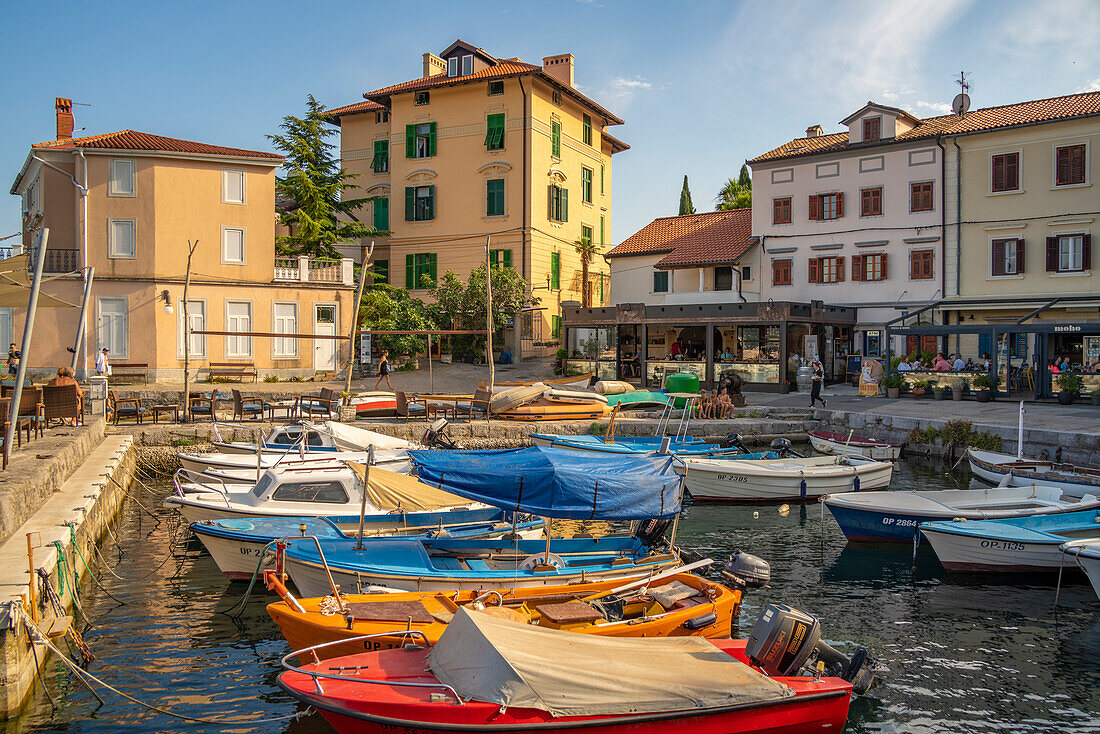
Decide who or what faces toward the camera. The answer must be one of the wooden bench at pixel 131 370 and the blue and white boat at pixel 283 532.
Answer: the wooden bench

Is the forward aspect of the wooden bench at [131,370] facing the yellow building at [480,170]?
no

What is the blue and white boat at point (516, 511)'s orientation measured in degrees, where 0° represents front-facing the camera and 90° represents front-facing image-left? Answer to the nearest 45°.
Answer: approximately 90°

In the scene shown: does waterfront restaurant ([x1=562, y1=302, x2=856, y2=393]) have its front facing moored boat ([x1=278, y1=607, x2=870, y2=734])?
yes

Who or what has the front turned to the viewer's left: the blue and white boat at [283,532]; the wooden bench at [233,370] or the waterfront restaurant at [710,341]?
the blue and white boat

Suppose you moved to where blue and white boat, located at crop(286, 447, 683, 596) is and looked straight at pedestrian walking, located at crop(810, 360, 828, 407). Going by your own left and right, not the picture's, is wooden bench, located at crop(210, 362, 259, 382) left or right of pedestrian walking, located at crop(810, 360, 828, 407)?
left

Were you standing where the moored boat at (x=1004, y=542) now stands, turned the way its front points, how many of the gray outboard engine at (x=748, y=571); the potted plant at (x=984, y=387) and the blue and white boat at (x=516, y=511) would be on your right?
1

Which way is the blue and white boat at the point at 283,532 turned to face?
to the viewer's left

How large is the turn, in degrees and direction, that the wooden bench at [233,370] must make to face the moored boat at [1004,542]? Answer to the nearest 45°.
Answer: approximately 45° to its left

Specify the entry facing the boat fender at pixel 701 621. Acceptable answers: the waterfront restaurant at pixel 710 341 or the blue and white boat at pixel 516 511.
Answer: the waterfront restaurant

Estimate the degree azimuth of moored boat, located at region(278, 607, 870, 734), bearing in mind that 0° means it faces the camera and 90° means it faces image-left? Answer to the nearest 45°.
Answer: approximately 90°

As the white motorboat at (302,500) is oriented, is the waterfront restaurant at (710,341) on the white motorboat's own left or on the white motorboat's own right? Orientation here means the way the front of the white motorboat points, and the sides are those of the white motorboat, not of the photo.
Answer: on the white motorboat's own right

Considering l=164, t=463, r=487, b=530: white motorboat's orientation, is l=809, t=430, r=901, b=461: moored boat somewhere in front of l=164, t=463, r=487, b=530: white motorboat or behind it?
behind

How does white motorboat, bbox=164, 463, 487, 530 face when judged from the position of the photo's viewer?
facing to the left of the viewer

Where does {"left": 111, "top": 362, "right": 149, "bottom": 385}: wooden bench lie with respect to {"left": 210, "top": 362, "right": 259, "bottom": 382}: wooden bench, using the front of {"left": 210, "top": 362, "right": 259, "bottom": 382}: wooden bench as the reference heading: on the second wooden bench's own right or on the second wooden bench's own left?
on the second wooden bench's own right

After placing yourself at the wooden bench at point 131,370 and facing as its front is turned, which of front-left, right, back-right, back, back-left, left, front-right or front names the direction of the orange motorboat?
front

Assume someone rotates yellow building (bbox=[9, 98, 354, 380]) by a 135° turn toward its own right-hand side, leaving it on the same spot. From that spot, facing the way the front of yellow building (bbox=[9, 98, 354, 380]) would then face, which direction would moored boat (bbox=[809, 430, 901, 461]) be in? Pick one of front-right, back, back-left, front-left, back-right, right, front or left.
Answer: back

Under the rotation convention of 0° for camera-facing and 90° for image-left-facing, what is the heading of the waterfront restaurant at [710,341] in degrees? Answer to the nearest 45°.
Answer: approximately 0°

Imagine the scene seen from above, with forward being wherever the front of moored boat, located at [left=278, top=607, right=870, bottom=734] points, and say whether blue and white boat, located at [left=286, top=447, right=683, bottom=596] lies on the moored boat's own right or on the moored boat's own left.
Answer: on the moored boat's own right

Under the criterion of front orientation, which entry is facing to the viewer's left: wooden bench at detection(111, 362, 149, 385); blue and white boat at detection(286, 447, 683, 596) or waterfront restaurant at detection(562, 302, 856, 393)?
the blue and white boat

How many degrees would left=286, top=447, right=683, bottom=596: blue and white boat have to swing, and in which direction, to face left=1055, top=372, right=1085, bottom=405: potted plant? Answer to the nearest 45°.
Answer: approximately 135° to its right

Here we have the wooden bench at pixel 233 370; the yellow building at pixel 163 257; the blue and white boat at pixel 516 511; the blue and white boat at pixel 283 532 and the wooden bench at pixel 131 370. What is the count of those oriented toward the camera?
3
